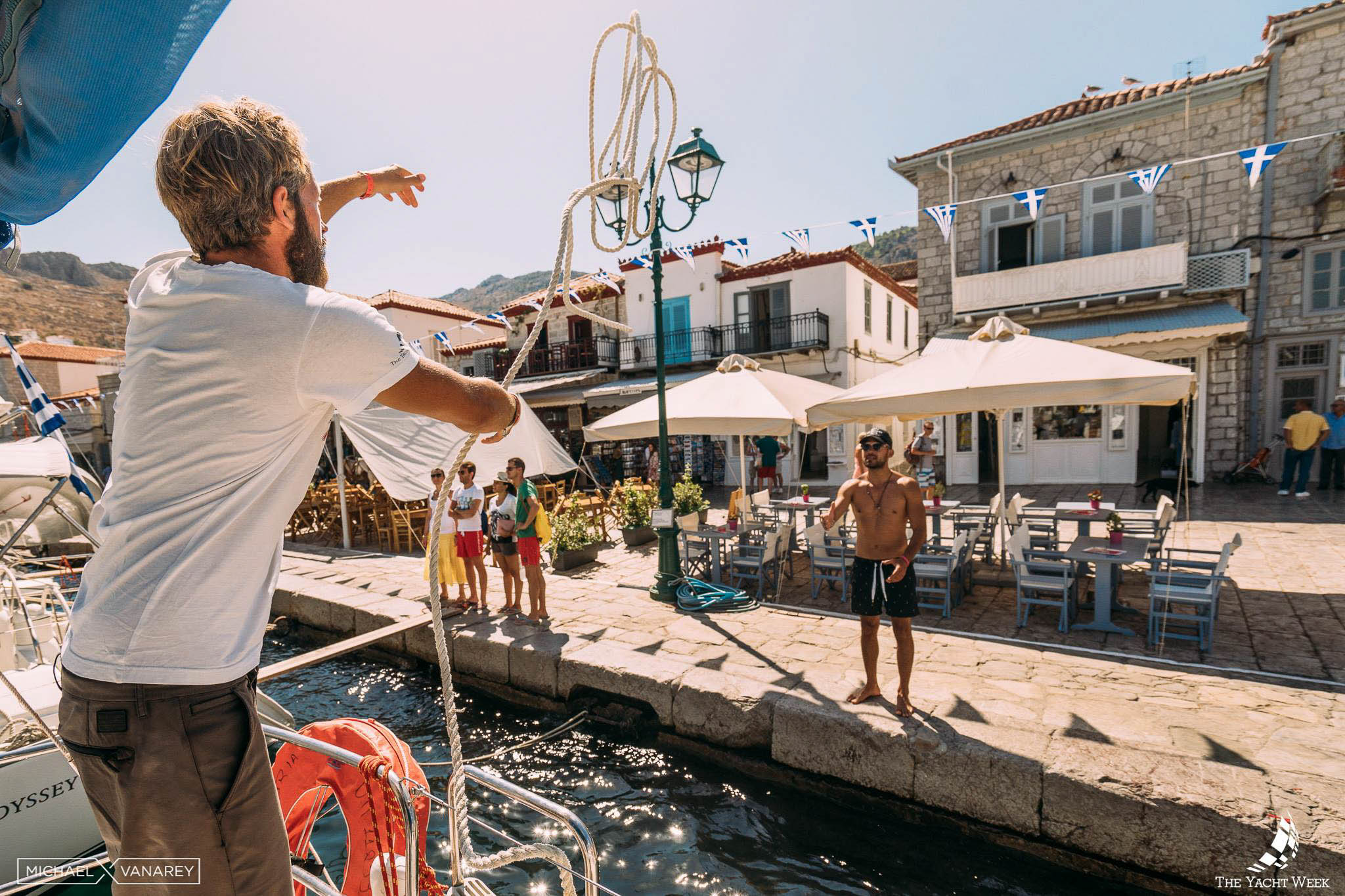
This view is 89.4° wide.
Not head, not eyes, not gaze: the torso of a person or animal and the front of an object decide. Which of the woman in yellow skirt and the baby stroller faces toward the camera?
the woman in yellow skirt

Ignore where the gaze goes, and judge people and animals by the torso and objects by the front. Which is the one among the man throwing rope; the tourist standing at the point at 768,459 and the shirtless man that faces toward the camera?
the shirtless man

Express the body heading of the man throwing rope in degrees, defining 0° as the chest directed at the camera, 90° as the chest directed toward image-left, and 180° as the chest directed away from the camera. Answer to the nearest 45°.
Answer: approximately 225°

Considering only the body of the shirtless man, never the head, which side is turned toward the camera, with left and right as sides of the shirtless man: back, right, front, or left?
front

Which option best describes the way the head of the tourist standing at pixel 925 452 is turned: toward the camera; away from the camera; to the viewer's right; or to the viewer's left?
toward the camera

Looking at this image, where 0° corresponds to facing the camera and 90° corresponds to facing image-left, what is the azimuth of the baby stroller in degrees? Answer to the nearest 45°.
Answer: approximately 90°

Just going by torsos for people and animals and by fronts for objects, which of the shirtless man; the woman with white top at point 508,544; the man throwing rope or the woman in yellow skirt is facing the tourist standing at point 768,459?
the man throwing rope

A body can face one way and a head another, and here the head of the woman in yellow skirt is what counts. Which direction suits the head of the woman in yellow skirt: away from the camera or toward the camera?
toward the camera

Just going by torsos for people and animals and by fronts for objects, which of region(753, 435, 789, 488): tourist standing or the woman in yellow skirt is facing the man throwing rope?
the woman in yellow skirt

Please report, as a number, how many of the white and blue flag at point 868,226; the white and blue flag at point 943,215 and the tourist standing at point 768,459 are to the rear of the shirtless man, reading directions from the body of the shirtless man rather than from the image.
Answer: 3

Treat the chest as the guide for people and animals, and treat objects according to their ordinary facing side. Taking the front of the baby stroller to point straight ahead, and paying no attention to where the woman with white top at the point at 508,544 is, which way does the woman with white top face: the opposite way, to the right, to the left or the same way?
to the left

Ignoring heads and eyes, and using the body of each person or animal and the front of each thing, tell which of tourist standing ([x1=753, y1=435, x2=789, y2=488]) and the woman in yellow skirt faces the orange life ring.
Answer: the woman in yellow skirt

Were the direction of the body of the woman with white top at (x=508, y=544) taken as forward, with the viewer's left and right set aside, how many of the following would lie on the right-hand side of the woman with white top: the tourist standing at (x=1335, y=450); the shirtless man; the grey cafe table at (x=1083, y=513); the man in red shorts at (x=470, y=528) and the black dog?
1

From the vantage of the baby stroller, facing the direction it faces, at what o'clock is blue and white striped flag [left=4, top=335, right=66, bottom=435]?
The blue and white striped flag is roughly at 10 o'clock from the baby stroller.

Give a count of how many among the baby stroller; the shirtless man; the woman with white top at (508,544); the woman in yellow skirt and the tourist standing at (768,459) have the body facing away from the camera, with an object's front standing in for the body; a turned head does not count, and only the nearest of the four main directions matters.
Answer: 1

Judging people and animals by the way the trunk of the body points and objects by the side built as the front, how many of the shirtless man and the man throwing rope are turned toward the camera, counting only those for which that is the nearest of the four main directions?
1

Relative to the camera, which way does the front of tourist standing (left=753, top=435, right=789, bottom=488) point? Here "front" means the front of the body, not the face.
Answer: away from the camera
